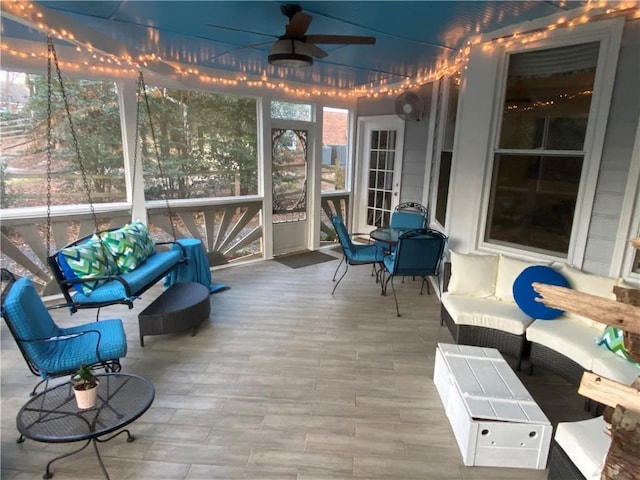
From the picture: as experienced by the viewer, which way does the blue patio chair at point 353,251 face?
facing to the right of the viewer

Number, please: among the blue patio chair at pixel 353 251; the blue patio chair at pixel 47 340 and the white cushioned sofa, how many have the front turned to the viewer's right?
2

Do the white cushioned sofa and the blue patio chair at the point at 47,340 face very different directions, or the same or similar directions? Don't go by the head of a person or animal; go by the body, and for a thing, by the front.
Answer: very different directions

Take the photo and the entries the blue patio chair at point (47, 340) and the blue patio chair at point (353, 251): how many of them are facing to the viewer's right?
2

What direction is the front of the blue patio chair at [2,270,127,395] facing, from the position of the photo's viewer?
facing to the right of the viewer

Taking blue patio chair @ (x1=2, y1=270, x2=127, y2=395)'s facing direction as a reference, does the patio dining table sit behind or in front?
in front

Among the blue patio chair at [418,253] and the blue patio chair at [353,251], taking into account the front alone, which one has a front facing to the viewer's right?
the blue patio chair at [353,251]

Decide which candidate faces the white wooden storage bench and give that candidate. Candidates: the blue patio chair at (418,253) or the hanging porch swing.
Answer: the hanging porch swing

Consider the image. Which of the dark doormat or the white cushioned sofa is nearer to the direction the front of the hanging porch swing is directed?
the white cushioned sofa

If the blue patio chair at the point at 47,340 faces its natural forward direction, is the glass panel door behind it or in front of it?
in front

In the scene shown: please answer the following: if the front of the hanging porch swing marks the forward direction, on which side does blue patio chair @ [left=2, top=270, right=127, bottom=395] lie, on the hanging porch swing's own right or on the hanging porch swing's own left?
on the hanging porch swing's own right

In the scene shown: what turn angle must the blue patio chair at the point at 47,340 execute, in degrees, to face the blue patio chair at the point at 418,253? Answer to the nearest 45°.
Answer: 0° — it already faces it

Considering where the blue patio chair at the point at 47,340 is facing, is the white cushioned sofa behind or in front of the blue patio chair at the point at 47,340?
in front

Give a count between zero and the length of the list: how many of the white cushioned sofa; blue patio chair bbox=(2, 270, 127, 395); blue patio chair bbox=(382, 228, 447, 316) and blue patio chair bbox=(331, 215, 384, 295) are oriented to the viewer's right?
2

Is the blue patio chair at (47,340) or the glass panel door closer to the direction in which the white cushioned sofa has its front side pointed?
the blue patio chair

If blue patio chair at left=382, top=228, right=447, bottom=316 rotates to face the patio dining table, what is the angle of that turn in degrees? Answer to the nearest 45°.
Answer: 0° — it already faces it

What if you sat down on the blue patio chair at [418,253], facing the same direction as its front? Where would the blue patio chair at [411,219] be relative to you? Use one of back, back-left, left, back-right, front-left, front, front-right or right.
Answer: front-right
